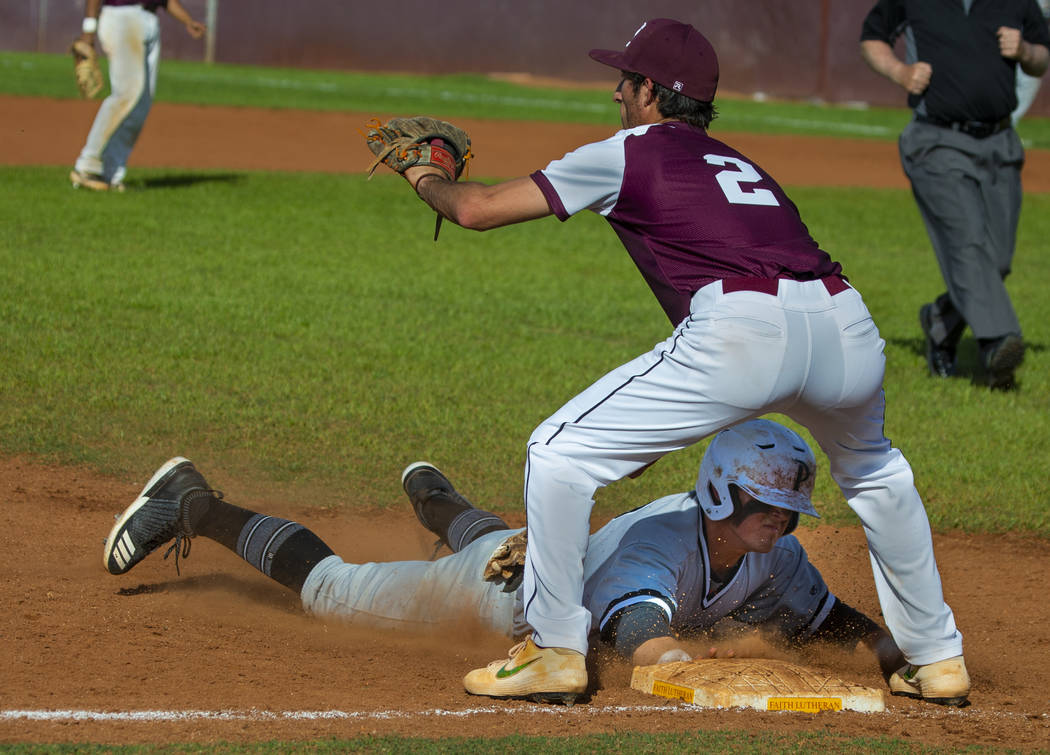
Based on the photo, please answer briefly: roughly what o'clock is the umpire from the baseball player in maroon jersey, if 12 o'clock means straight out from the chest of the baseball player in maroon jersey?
The umpire is roughly at 2 o'clock from the baseball player in maroon jersey.

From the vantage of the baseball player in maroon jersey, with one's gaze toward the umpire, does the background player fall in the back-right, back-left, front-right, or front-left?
front-left

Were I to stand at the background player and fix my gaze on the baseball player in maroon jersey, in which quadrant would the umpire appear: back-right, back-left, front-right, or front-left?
front-left

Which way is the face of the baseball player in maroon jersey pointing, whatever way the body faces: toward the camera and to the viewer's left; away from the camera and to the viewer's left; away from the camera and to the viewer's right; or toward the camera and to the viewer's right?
away from the camera and to the viewer's left

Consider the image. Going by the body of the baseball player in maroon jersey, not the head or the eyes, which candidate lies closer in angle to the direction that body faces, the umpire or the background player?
the background player

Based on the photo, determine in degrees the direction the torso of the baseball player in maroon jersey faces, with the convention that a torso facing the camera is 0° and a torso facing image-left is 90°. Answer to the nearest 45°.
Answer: approximately 135°

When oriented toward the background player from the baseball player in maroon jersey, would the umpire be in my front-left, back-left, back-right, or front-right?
front-right

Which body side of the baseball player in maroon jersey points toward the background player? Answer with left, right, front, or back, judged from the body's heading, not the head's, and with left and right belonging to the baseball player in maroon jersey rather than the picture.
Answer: front

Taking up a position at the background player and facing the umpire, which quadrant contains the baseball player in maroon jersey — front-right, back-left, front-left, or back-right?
front-right
